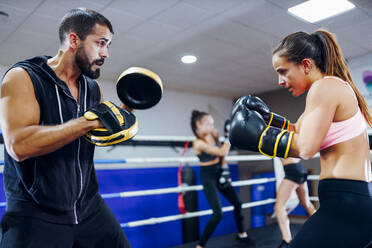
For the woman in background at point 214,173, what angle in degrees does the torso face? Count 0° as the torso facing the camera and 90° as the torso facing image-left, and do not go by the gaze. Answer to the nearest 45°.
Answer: approximately 315°

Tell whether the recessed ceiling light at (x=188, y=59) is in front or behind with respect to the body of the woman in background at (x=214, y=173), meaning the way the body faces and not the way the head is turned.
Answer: behind
